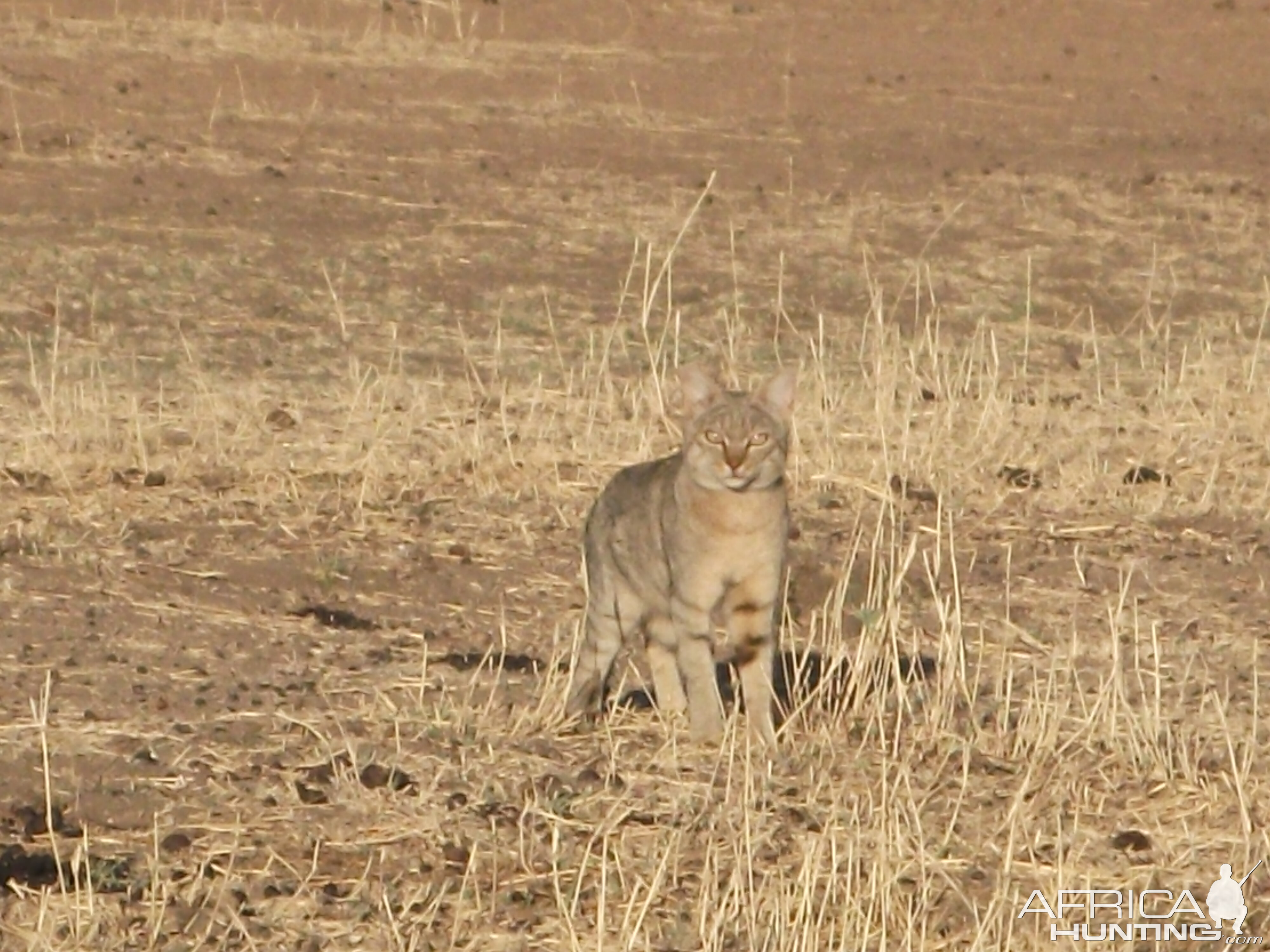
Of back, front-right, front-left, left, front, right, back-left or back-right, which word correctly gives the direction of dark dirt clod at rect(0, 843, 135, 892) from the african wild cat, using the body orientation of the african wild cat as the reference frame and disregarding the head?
right

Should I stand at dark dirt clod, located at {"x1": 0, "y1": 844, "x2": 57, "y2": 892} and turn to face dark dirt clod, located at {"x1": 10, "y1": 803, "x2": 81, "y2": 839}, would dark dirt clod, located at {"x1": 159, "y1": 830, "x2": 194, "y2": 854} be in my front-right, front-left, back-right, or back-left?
front-right

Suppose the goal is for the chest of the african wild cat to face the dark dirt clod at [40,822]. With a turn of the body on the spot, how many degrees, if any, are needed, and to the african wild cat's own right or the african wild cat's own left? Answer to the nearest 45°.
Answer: approximately 90° to the african wild cat's own right

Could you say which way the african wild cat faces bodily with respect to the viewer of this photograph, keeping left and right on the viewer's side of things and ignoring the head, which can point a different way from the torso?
facing the viewer and to the right of the viewer

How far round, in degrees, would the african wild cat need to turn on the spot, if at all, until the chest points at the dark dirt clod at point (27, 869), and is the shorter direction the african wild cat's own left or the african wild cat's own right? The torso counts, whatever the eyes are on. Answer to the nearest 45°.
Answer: approximately 90° to the african wild cat's own right

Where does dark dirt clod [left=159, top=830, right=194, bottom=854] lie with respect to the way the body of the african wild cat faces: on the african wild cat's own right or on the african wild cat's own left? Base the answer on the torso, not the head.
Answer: on the african wild cat's own right
